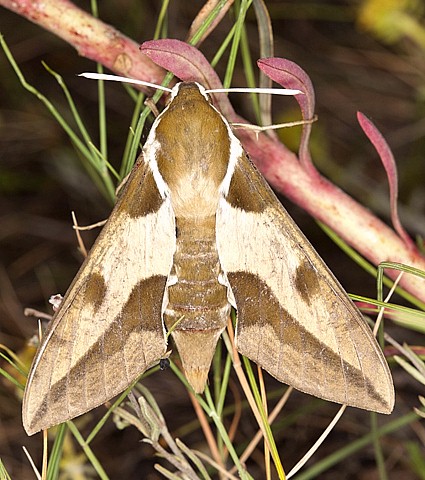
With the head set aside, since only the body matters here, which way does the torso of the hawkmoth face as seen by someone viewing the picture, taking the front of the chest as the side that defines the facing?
away from the camera
